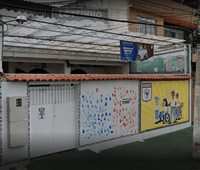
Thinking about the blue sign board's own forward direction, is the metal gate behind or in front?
in front

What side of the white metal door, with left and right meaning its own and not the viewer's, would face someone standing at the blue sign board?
left

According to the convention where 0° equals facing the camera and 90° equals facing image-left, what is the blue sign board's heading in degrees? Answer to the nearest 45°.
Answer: approximately 0°

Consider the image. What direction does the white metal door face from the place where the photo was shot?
facing the viewer and to the right of the viewer

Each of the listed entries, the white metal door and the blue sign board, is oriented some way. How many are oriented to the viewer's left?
0
